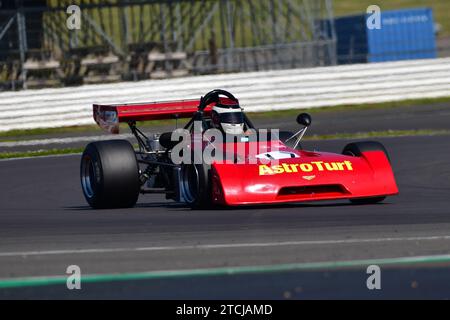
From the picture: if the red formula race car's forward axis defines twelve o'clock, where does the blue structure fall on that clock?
The blue structure is roughly at 8 o'clock from the red formula race car.

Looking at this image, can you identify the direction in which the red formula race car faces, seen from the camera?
facing the viewer and to the right of the viewer

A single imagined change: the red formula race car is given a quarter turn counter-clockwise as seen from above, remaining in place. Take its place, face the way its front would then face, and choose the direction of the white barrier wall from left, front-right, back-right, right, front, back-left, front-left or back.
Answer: front-left
